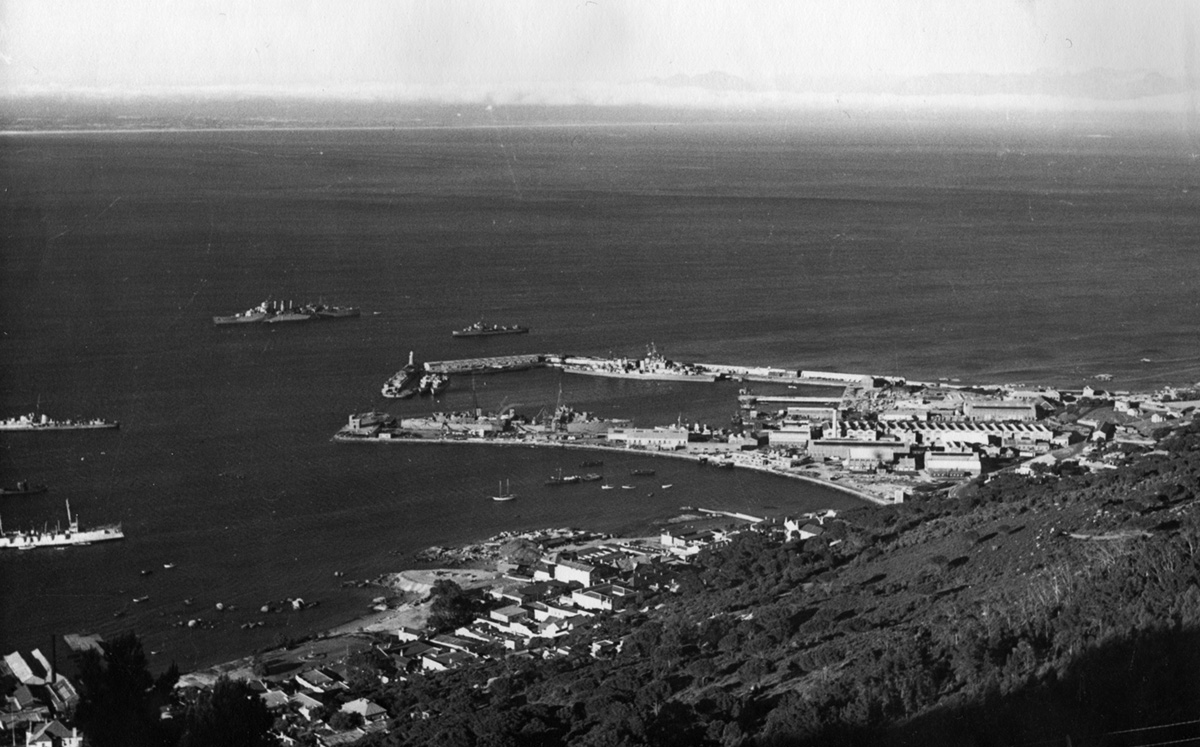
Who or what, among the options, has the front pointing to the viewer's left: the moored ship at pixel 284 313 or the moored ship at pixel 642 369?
the moored ship at pixel 284 313

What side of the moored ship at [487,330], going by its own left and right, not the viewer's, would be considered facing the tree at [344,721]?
left

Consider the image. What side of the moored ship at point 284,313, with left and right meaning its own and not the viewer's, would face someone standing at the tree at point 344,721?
left

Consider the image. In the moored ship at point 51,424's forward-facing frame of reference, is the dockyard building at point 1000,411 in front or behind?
behind

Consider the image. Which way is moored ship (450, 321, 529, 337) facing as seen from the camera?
to the viewer's left

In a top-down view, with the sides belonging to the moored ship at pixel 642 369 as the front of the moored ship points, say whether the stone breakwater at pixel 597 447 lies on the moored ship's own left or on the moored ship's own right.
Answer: on the moored ship's own right

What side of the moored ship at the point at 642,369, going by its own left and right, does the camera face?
right
